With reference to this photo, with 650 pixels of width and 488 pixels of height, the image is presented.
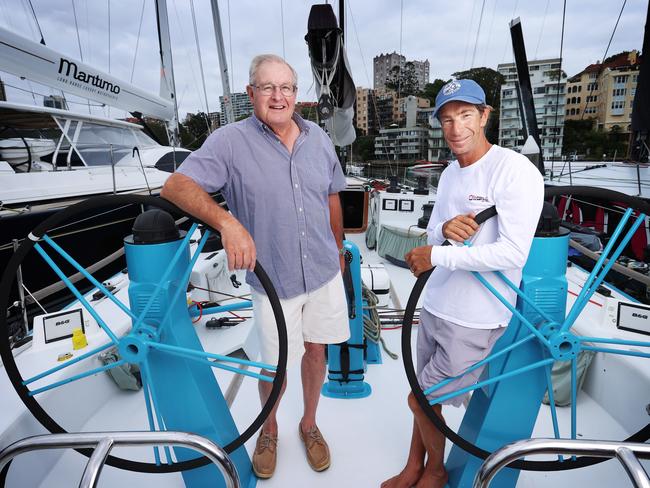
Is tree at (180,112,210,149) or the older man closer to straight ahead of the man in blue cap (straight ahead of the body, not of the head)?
the older man

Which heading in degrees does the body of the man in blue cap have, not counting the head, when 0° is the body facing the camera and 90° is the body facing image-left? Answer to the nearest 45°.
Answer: approximately 45°

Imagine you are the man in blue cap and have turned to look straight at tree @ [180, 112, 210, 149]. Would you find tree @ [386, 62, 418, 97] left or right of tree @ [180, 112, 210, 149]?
right

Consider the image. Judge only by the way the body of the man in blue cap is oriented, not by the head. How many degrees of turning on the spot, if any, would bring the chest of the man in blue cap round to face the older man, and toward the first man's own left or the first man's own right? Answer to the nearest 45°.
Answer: approximately 45° to the first man's own right

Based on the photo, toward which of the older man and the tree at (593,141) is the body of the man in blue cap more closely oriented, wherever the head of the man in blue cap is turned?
the older man

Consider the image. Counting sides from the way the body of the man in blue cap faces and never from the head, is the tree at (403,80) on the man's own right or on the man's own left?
on the man's own right

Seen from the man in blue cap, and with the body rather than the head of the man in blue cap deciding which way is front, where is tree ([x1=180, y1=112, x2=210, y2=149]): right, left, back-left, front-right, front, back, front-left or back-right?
right

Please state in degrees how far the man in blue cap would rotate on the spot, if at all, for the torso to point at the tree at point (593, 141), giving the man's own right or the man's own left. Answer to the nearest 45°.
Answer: approximately 135° to the man's own right
